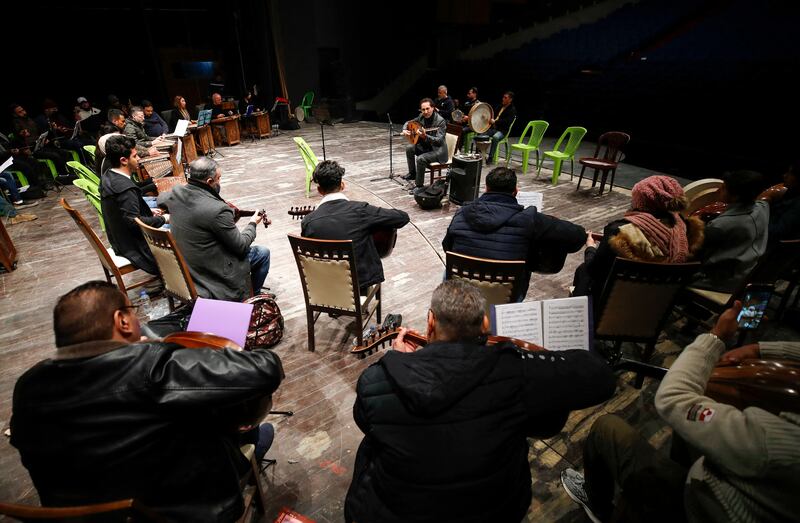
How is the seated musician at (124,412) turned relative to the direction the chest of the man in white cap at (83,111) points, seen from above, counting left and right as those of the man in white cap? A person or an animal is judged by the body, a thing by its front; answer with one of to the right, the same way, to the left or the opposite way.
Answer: to the left

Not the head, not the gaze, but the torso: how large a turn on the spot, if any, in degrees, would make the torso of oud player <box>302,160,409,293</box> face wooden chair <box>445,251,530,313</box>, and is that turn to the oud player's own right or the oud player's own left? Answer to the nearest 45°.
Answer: approximately 135° to the oud player's own right

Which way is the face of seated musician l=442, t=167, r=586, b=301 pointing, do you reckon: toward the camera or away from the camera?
away from the camera

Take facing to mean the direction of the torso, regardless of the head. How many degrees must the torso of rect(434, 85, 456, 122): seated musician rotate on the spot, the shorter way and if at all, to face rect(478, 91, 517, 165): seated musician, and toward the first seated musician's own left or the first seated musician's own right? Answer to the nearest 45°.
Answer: approximately 90° to the first seated musician's own left

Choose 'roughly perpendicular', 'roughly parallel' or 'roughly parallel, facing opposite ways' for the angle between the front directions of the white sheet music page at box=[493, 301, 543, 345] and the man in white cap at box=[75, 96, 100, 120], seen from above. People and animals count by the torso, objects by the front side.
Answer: roughly perpendicular

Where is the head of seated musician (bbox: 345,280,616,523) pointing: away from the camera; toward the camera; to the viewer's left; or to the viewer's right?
away from the camera

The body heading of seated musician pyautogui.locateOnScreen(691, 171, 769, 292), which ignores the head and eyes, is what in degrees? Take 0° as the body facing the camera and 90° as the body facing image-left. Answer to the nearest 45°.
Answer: approximately 135°

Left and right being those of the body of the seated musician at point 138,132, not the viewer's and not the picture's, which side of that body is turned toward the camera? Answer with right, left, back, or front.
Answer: right

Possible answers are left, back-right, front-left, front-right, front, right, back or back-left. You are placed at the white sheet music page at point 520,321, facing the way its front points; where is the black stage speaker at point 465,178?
back

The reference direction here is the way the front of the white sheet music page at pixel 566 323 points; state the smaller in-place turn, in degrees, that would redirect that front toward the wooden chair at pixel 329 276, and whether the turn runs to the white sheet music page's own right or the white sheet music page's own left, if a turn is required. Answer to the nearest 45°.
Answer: approximately 90° to the white sheet music page's own right

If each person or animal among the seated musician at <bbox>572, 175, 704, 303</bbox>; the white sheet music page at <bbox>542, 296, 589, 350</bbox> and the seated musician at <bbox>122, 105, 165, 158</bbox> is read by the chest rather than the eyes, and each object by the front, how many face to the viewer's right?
1

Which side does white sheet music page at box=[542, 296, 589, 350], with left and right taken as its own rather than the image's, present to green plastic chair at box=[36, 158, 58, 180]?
right

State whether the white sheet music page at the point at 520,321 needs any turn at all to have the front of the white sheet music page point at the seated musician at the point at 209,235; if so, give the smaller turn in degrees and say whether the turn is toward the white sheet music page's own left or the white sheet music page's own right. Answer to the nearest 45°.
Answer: approximately 90° to the white sheet music page's own right

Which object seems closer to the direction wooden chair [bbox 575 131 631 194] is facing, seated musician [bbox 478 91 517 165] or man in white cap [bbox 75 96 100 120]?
the man in white cap
